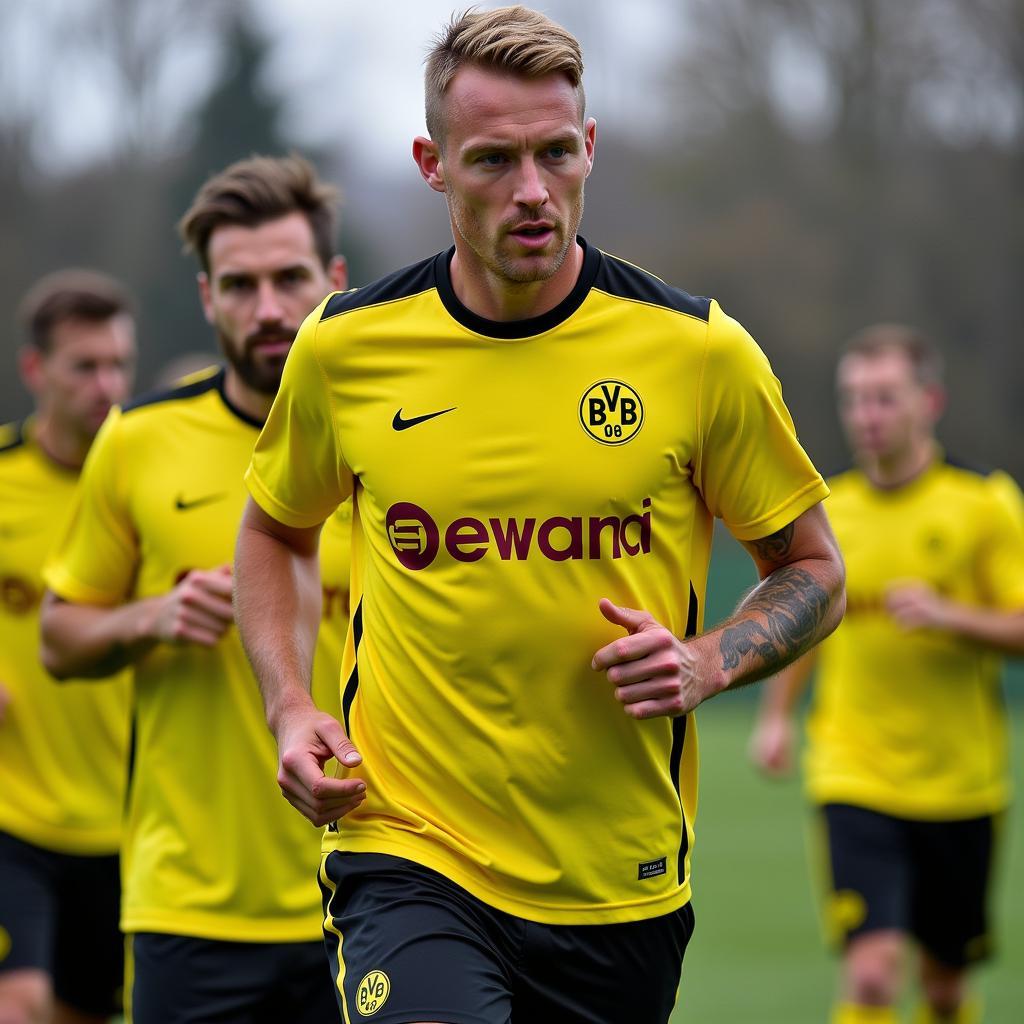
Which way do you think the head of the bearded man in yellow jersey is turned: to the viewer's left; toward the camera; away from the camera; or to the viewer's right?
toward the camera

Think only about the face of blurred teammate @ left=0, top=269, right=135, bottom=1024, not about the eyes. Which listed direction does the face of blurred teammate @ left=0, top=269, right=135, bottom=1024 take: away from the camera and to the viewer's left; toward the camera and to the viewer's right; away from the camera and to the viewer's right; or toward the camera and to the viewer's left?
toward the camera and to the viewer's right

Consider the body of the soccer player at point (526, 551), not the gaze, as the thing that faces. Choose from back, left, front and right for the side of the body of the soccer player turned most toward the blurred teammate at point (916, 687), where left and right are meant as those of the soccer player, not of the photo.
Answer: back

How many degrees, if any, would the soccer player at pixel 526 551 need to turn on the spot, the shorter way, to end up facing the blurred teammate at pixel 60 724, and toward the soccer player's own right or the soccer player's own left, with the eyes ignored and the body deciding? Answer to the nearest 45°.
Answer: approximately 135° to the soccer player's own right

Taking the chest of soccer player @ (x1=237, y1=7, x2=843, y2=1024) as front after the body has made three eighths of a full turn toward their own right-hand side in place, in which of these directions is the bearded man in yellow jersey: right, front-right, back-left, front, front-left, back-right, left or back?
front

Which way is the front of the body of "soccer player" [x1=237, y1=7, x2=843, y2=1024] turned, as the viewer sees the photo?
toward the camera

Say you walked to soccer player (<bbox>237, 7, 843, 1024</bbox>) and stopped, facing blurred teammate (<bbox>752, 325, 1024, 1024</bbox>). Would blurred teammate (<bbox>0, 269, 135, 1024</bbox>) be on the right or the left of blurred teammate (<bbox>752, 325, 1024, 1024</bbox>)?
left
